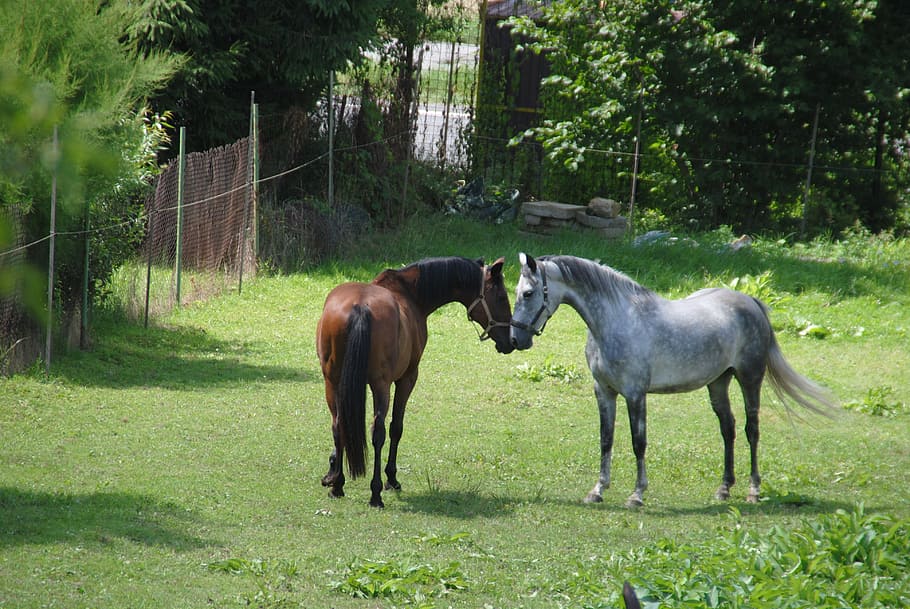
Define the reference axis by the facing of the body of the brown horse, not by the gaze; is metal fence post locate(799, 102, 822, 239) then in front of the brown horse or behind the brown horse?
in front

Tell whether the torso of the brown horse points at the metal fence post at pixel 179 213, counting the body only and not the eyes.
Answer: no

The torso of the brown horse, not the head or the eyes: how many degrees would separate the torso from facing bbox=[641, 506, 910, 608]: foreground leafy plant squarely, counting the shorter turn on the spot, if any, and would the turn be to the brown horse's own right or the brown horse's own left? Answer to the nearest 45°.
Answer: approximately 90° to the brown horse's own right

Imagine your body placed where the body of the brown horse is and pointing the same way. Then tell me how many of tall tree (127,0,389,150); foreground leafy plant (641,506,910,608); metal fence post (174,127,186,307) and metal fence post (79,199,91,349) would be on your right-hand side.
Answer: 1

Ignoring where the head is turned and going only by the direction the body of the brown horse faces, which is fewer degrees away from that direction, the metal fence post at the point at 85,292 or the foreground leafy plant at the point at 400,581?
the metal fence post

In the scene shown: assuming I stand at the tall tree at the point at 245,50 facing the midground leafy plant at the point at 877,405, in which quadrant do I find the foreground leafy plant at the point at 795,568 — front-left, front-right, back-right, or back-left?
front-right

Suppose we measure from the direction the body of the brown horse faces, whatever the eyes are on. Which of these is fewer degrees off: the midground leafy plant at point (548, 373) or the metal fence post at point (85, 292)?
the midground leafy plant

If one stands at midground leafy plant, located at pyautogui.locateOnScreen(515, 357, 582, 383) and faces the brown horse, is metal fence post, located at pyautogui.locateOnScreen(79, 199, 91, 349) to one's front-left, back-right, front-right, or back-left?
front-right

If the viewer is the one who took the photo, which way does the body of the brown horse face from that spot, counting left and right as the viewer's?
facing away from the viewer and to the right of the viewer

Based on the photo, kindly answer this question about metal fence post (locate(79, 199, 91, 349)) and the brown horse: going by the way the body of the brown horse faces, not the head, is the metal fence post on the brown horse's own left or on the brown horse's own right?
on the brown horse's own left

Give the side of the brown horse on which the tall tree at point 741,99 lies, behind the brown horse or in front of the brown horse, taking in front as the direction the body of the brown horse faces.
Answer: in front

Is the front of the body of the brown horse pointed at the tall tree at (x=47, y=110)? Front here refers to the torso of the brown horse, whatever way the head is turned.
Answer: no

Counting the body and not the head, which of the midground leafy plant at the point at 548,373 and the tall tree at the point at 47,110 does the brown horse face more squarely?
the midground leafy plant

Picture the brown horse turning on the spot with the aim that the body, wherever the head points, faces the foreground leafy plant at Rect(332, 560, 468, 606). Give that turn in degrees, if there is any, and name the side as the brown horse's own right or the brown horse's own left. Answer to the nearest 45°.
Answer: approximately 135° to the brown horse's own right

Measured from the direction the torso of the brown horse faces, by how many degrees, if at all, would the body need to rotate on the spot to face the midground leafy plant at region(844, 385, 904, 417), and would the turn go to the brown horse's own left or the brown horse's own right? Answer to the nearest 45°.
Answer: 0° — it already faces it
